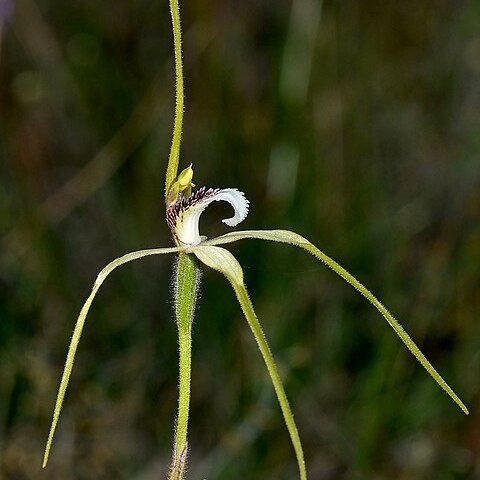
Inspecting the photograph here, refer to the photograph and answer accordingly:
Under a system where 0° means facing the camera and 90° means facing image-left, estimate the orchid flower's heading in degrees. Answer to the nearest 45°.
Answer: approximately 270°
